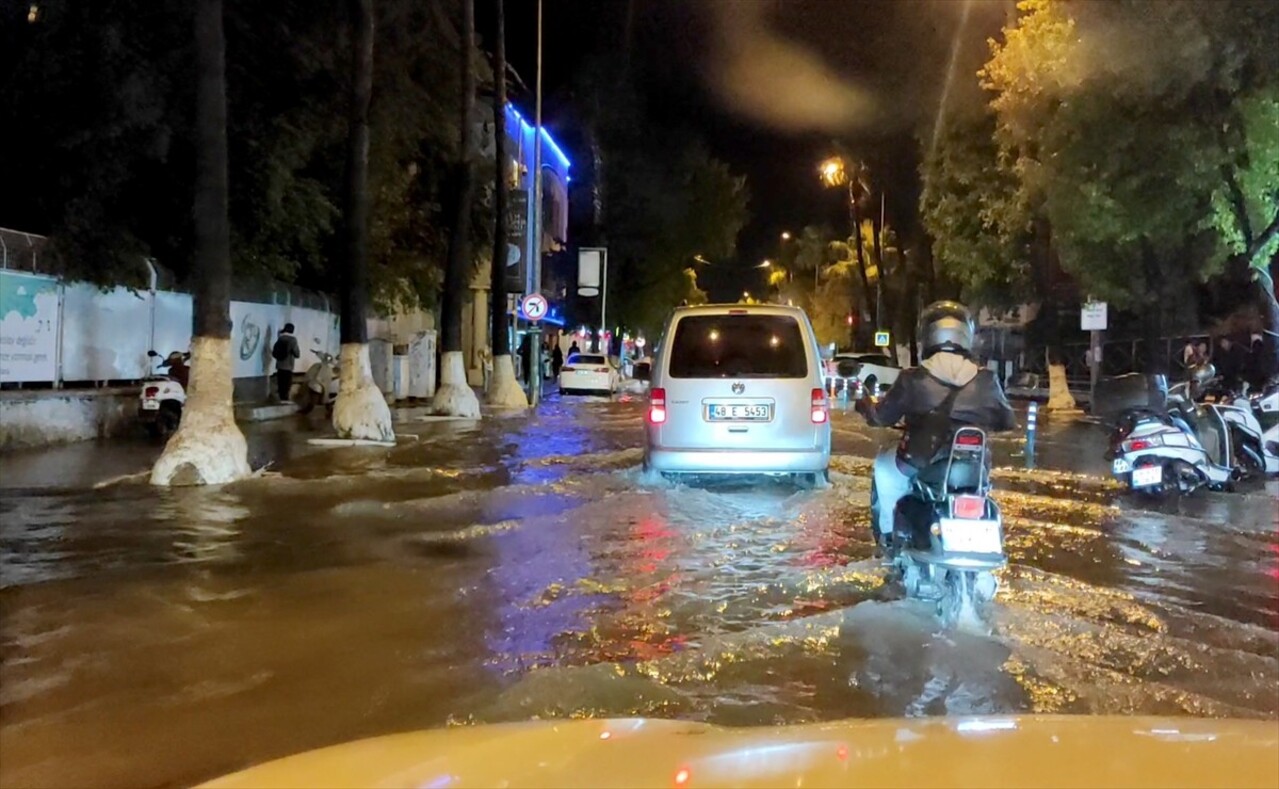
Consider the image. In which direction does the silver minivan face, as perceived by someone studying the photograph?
facing away from the viewer

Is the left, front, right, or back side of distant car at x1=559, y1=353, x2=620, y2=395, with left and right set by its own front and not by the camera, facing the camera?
back

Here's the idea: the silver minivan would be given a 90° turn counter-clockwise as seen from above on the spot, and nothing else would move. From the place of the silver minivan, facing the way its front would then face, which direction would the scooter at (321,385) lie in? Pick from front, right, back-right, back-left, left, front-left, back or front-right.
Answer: front-right

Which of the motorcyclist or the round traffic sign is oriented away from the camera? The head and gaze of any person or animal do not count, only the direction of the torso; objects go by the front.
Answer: the motorcyclist

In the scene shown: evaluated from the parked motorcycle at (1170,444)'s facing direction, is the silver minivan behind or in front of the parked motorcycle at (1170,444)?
behind

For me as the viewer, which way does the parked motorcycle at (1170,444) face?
facing away from the viewer and to the right of the viewer

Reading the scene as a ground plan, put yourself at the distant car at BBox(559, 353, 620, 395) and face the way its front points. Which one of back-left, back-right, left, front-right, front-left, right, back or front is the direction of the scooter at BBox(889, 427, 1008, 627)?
back

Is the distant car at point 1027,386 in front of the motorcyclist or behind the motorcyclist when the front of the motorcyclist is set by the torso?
in front

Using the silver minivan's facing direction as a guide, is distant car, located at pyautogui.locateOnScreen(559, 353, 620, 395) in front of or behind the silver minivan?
in front

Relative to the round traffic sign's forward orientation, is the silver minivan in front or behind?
in front

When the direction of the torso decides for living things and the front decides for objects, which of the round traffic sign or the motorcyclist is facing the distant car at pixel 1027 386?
the motorcyclist

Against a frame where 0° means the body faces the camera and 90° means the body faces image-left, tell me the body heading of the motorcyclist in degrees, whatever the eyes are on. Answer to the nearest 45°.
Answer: approximately 180°

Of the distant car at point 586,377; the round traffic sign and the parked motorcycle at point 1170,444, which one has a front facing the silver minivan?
the round traffic sign

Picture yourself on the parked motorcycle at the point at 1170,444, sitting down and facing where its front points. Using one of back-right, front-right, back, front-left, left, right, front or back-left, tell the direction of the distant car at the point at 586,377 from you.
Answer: left
